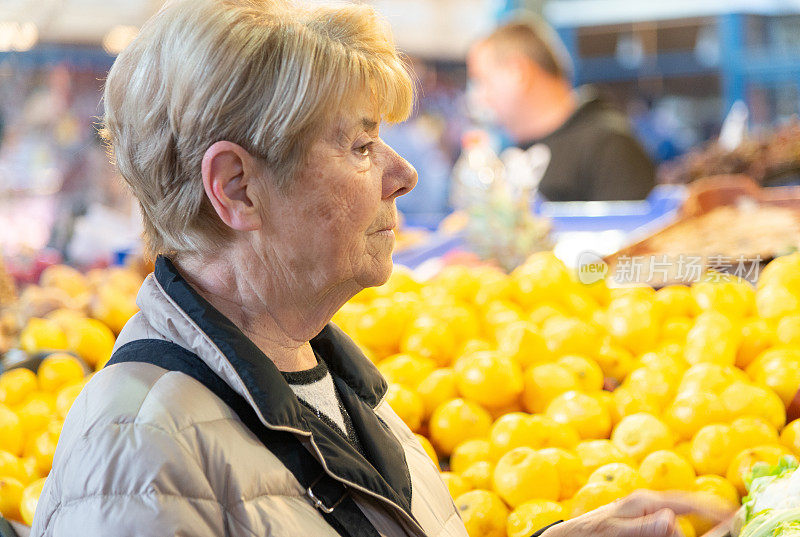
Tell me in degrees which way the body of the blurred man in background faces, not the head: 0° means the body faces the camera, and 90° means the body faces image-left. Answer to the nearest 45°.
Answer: approximately 90°

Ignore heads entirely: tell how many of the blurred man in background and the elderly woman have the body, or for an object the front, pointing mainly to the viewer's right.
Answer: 1

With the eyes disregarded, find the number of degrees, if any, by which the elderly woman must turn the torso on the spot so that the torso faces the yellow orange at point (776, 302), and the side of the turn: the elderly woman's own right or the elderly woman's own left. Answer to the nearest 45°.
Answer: approximately 45° to the elderly woman's own left

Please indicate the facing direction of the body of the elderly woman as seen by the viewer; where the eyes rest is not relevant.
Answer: to the viewer's right

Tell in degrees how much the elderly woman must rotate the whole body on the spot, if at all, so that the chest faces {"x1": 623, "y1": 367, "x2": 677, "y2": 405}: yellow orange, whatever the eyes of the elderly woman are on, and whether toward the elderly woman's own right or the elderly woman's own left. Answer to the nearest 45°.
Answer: approximately 45° to the elderly woman's own left

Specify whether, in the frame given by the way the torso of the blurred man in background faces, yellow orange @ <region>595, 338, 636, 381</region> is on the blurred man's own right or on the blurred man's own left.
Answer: on the blurred man's own left

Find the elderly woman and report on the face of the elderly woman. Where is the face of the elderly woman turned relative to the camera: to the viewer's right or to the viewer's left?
to the viewer's right

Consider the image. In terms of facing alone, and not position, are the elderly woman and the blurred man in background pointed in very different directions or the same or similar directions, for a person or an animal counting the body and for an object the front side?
very different directions
